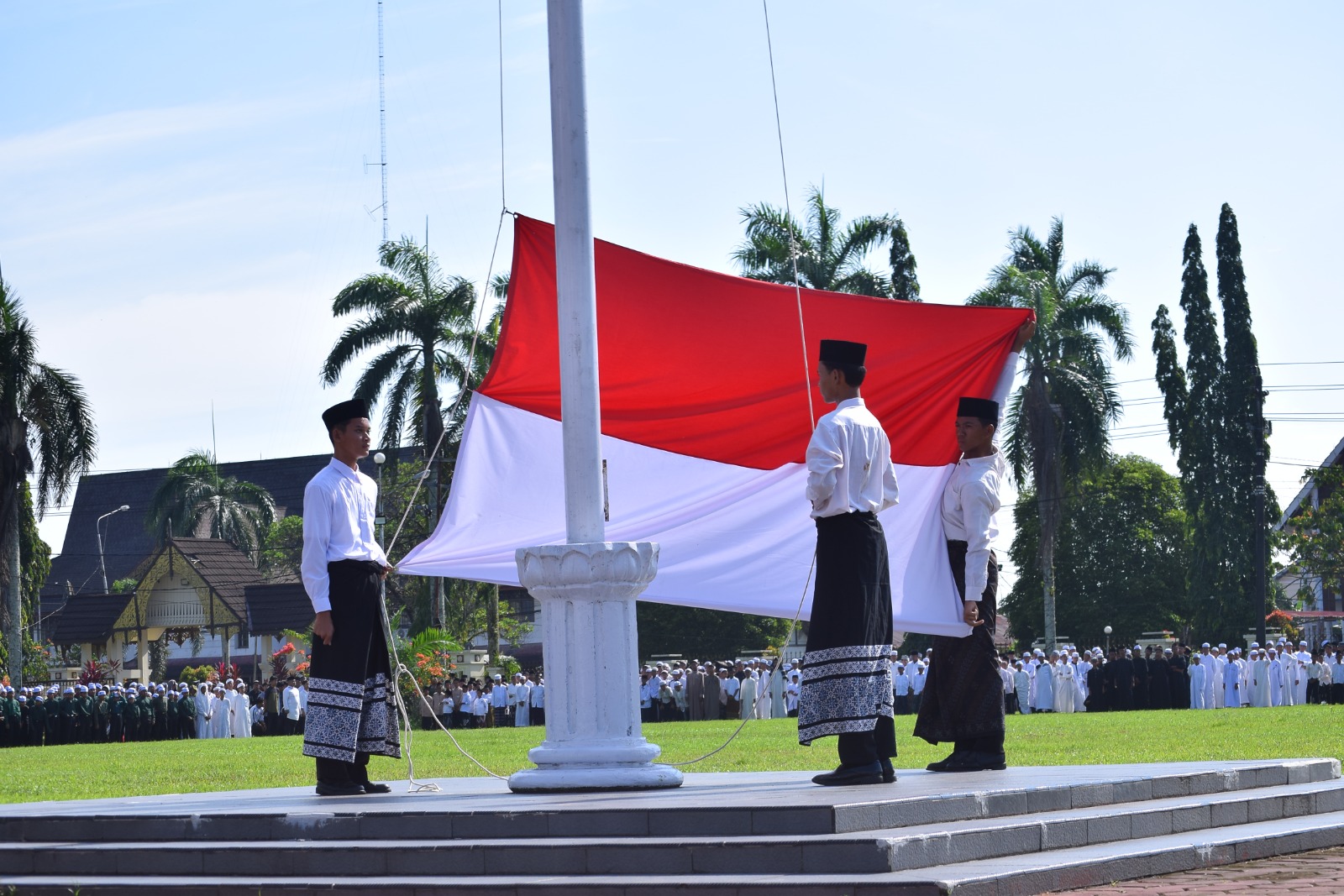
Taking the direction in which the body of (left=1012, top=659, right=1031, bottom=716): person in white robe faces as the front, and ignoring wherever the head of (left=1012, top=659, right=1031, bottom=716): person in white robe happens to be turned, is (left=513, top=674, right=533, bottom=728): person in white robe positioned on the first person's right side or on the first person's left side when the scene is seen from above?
on the first person's right side

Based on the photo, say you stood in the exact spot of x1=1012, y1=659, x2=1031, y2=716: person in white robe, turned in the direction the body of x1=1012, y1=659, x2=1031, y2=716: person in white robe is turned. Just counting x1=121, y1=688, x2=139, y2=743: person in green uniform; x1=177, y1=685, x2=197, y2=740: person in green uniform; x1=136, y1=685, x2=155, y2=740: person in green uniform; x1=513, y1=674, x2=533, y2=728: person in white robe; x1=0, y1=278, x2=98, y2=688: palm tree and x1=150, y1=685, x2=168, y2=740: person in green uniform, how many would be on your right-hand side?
6

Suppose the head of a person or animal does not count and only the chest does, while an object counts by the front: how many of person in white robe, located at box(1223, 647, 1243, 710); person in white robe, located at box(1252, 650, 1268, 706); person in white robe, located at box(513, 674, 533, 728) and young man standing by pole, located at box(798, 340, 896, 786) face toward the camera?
3

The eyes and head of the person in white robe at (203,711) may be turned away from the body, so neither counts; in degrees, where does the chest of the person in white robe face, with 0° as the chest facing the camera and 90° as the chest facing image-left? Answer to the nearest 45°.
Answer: approximately 315°

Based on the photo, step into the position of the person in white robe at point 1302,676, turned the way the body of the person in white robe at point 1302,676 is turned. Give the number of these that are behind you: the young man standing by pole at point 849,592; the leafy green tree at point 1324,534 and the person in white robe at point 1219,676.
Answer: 1

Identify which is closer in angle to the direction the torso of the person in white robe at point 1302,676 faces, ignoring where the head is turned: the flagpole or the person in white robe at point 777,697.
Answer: the flagpole

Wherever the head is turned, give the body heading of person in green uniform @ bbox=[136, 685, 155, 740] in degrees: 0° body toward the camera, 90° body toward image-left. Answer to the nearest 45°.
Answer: approximately 315°

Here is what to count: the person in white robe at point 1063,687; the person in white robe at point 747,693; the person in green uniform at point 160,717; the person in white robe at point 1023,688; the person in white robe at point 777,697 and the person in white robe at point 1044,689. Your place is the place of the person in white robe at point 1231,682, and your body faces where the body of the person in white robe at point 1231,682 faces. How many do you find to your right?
6

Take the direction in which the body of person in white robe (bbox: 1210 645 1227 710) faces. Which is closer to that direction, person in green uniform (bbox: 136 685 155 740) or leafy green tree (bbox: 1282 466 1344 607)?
the person in green uniform

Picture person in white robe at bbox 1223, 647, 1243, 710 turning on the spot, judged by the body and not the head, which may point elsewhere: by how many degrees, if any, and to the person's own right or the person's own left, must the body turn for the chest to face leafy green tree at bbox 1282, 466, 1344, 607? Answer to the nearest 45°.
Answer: approximately 180°

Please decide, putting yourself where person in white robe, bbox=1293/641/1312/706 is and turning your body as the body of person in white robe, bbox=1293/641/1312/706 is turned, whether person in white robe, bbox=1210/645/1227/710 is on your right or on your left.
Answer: on your right

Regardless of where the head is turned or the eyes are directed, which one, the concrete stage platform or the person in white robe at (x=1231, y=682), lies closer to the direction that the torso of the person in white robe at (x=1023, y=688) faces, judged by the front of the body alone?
the concrete stage platform

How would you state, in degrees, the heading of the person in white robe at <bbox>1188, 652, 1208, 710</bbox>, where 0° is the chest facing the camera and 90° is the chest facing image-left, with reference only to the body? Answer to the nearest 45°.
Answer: approximately 0°

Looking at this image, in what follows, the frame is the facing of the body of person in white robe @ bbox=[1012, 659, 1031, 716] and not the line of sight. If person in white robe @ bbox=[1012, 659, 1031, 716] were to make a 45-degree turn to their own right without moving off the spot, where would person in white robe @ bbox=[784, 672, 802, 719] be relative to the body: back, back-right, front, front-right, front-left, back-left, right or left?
front-right

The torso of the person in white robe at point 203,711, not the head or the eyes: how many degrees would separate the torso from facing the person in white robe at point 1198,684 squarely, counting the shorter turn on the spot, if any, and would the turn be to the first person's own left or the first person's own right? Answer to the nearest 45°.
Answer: approximately 45° to the first person's own left
